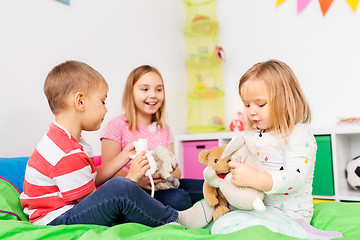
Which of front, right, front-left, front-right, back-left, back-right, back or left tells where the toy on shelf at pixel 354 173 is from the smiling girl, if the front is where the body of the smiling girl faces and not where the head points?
front-left

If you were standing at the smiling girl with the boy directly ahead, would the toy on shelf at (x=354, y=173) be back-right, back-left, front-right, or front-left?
back-left

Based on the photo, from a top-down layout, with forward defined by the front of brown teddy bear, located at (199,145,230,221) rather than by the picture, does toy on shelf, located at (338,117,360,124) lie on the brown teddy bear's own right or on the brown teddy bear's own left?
on the brown teddy bear's own left

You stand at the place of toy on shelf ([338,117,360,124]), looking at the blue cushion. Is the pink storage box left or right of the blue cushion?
right

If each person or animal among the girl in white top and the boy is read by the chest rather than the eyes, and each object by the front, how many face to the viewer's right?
1

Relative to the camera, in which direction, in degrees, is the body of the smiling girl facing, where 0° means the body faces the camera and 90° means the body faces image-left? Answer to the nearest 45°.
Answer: approximately 315°

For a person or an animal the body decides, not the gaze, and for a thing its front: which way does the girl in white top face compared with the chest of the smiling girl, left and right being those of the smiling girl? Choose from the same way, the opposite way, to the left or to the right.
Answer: to the right

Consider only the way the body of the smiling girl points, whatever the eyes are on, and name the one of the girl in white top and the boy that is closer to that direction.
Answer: the girl in white top

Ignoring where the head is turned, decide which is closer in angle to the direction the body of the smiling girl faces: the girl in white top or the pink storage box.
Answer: the girl in white top

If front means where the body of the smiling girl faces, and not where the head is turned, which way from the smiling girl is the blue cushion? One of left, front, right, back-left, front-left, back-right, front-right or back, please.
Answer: right

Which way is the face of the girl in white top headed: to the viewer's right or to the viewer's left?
to the viewer's left

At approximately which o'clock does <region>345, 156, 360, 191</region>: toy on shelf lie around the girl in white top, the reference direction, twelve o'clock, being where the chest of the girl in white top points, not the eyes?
The toy on shelf is roughly at 5 o'clock from the girl in white top.

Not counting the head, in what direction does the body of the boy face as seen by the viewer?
to the viewer's right
